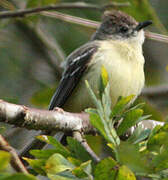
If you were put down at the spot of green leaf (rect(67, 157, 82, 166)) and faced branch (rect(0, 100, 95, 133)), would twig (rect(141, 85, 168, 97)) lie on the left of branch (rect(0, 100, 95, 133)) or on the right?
right

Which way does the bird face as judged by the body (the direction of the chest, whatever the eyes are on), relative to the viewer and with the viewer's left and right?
facing the viewer and to the right of the viewer

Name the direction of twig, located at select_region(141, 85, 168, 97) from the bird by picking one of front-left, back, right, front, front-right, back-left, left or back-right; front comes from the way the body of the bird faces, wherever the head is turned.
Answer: left

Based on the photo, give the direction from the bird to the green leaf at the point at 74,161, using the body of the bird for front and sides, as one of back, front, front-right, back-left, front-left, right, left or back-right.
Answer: front-right
